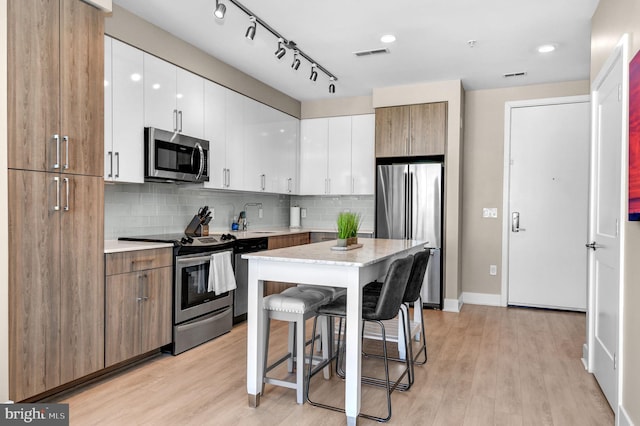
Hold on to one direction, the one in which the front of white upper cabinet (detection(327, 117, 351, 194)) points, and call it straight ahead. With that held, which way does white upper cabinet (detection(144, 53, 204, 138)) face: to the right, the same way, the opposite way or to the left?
to the left

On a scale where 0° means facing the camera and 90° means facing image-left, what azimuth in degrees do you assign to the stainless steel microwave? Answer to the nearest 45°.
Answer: approximately 315°

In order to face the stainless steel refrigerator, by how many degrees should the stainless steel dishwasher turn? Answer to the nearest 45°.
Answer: approximately 45° to its left

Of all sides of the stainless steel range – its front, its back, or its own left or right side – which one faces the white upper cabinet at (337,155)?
left

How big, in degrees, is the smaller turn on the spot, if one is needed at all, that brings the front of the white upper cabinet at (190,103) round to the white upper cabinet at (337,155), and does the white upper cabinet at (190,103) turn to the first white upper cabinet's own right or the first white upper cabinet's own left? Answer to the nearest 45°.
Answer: approximately 90° to the first white upper cabinet's own left

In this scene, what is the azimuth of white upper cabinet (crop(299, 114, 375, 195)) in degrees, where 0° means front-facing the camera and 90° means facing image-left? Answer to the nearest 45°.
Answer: approximately 0°

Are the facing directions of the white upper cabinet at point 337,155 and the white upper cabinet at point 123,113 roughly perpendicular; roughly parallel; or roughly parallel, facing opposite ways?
roughly perpendicular
